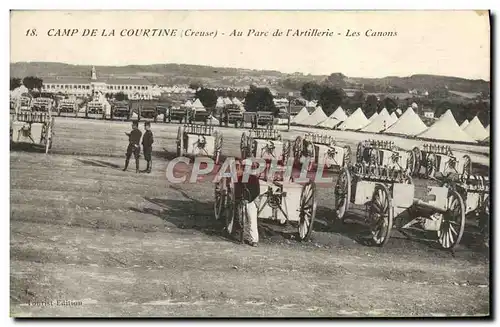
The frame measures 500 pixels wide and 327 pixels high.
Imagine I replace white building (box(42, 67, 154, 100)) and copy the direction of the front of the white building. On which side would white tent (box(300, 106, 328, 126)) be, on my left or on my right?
on my left

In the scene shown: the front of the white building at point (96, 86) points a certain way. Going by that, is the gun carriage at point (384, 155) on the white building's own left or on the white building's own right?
on the white building's own left

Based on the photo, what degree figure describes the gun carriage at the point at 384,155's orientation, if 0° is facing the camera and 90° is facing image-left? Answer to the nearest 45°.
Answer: approximately 315°

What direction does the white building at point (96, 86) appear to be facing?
toward the camera

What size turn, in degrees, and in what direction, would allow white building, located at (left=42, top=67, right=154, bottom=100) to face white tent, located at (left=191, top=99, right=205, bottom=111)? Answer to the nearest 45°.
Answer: approximately 90° to its left
